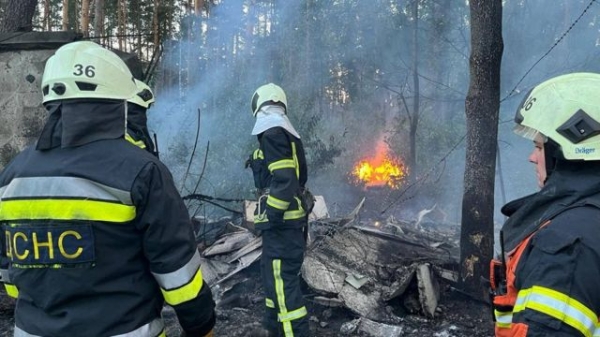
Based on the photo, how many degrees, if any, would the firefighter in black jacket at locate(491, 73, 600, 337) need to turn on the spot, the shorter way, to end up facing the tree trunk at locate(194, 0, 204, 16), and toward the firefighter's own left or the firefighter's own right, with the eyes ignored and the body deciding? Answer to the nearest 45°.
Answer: approximately 45° to the firefighter's own right

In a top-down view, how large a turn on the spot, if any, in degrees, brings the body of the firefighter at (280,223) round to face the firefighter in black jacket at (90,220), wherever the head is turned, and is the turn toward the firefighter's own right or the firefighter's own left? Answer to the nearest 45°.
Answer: approximately 90° to the firefighter's own left

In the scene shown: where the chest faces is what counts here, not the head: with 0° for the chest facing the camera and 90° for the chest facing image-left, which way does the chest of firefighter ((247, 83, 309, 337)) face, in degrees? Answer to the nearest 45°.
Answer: approximately 90°

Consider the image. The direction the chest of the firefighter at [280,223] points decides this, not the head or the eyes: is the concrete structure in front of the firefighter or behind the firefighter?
in front

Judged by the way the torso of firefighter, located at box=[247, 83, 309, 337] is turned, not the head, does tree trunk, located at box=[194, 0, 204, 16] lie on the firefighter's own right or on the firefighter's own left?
on the firefighter's own right

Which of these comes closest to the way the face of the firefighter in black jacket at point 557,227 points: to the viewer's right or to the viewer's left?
to the viewer's left

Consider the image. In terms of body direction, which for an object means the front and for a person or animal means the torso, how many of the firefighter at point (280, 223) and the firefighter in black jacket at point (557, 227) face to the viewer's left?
2

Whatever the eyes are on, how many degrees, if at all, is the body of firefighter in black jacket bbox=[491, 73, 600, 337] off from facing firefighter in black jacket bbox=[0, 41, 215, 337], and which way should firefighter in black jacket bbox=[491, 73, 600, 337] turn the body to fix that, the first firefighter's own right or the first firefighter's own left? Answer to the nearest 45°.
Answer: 0° — they already face them

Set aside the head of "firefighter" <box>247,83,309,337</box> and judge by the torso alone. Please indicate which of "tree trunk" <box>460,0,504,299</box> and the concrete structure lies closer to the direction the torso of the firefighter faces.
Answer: the concrete structure

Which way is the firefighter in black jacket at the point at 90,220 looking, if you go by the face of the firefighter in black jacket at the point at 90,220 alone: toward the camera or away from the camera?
away from the camera

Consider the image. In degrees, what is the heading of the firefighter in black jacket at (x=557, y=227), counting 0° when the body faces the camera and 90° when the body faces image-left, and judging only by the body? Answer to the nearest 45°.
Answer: approximately 90°
